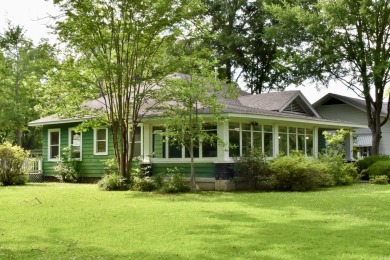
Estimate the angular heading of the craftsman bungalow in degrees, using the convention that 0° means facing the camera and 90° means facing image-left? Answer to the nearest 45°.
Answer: approximately 315°

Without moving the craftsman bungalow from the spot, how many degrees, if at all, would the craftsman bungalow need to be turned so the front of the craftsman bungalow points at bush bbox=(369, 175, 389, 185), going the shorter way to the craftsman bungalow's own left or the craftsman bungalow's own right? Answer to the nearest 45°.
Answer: approximately 45° to the craftsman bungalow's own left

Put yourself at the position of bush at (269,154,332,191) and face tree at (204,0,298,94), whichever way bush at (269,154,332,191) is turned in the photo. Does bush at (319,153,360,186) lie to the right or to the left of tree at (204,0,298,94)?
right

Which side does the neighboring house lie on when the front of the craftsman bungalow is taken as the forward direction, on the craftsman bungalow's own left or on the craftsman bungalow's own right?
on the craftsman bungalow's own left

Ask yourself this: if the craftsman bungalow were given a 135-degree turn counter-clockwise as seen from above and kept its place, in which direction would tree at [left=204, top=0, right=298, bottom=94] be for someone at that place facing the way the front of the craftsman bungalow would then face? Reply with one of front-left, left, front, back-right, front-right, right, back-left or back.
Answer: front

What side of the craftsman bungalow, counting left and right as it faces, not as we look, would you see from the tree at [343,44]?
left

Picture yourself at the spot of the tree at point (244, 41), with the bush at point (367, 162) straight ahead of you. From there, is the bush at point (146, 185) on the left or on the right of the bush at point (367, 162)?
right

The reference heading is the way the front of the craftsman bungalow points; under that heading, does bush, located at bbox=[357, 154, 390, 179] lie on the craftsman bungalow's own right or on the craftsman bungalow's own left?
on the craftsman bungalow's own left

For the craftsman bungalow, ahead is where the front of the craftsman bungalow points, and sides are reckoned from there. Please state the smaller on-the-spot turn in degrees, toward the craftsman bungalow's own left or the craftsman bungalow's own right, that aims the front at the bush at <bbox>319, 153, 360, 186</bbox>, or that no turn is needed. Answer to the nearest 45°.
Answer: approximately 45° to the craftsman bungalow's own left

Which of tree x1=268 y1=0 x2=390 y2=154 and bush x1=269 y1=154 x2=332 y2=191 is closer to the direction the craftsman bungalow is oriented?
the bush

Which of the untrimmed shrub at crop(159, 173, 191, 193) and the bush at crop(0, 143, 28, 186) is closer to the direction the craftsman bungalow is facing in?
the untrimmed shrub

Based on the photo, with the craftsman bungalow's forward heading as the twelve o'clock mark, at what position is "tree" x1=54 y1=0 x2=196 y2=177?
The tree is roughly at 3 o'clock from the craftsman bungalow.
